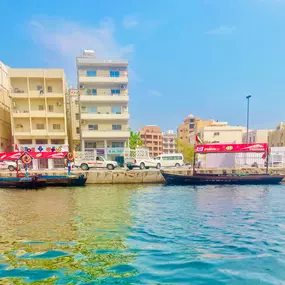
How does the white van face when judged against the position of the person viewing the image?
facing to the left of the viewer

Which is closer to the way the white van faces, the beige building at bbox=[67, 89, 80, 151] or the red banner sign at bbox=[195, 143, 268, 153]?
the beige building

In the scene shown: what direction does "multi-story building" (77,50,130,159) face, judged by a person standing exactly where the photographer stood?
facing the viewer

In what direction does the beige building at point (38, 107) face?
toward the camera

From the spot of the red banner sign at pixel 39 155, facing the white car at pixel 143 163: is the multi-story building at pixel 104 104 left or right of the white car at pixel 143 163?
left

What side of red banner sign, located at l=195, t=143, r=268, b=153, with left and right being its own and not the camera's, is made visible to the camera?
front

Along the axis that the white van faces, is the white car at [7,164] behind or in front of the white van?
in front

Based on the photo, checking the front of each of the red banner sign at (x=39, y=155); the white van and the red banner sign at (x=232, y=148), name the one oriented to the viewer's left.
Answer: the white van

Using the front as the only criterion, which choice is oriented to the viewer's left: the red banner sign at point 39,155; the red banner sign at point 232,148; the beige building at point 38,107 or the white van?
the white van

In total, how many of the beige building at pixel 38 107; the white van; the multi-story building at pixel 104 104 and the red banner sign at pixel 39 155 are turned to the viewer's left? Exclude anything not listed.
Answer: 1

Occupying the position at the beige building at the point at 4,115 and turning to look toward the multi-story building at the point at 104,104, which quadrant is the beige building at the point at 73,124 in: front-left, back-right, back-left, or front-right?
front-left
